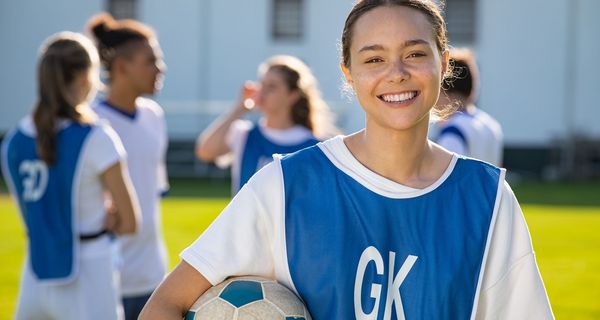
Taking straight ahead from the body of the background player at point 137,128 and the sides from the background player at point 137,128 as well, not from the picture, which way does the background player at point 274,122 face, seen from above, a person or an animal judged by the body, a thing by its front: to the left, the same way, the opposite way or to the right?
to the right

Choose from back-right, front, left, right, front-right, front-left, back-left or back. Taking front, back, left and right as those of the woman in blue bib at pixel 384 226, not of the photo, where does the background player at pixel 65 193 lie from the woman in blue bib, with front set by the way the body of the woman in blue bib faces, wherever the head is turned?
back-right

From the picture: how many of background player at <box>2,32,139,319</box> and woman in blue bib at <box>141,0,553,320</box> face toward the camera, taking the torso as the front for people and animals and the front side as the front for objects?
1

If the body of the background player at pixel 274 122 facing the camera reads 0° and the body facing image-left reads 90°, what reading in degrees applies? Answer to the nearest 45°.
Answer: approximately 45°

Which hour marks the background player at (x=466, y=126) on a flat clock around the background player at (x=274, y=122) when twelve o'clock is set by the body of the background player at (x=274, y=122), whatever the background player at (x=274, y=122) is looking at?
the background player at (x=466, y=126) is roughly at 8 o'clock from the background player at (x=274, y=122).

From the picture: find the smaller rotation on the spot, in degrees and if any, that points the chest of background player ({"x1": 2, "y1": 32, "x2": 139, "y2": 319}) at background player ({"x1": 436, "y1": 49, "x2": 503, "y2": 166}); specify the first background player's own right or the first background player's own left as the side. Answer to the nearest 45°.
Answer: approximately 45° to the first background player's own right

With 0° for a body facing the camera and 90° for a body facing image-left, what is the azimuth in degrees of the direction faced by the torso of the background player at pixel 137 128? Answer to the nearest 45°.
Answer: approximately 315°

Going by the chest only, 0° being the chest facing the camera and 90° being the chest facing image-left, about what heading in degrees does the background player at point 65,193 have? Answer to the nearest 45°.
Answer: approximately 225°

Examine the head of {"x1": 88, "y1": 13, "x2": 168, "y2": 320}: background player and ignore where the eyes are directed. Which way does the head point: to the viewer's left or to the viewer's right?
to the viewer's right

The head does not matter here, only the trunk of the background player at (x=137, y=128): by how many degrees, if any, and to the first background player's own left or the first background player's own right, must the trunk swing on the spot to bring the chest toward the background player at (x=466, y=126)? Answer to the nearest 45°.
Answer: approximately 45° to the first background player's own left
